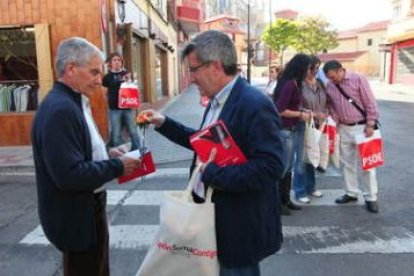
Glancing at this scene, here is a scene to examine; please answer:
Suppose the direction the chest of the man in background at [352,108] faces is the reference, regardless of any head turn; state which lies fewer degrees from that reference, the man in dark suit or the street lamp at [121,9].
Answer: the man in dark suit

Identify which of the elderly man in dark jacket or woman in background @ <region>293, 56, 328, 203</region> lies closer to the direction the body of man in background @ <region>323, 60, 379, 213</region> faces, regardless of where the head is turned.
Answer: the elderly man in dark jacket

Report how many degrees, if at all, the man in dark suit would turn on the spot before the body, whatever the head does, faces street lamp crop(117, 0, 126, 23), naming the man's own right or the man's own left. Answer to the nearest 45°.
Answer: approximately 90° to the man's own right

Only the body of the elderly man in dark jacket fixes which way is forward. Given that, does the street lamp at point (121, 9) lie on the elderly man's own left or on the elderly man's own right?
on the elderly man's own left

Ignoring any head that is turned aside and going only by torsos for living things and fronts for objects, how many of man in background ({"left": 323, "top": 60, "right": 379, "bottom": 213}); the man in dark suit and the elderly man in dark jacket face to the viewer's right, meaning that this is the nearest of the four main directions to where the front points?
1

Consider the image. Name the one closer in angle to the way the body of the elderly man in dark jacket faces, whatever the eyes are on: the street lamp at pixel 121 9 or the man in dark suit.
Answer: the man in dark suit

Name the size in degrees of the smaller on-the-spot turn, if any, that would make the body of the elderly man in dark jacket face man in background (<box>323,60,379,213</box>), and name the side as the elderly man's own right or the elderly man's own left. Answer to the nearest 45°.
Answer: approximately 45° to the elderly man's own left

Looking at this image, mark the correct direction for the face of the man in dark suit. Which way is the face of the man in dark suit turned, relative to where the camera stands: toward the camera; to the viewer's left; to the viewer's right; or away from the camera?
to the viewer's left

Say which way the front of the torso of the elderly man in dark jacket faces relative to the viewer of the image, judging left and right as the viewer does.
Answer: facing to the right of the viewer

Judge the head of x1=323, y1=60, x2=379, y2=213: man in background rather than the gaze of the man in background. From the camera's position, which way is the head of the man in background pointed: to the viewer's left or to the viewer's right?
to the viewer's left

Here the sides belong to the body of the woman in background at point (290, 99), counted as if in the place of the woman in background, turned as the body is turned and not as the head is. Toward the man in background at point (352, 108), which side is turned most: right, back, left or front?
front

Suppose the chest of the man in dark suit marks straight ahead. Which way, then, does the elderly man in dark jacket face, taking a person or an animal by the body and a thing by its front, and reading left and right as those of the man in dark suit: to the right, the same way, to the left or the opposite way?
the opposite way

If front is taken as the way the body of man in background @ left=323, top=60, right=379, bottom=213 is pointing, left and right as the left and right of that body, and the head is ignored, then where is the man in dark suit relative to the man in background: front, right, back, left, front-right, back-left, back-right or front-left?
front-left

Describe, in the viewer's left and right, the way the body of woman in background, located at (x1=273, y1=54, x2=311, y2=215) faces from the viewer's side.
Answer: facing to the right of the viewer

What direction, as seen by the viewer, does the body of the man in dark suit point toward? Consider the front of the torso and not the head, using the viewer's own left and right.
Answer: facing to the left of the viewer

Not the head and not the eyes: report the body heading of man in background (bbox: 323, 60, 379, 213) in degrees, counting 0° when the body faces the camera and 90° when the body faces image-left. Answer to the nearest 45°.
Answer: approximately 45°

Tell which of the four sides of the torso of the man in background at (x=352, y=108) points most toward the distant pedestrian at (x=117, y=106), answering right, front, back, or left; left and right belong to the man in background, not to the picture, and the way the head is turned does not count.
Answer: right

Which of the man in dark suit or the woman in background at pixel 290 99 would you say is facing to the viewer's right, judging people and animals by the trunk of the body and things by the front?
the woman in background
